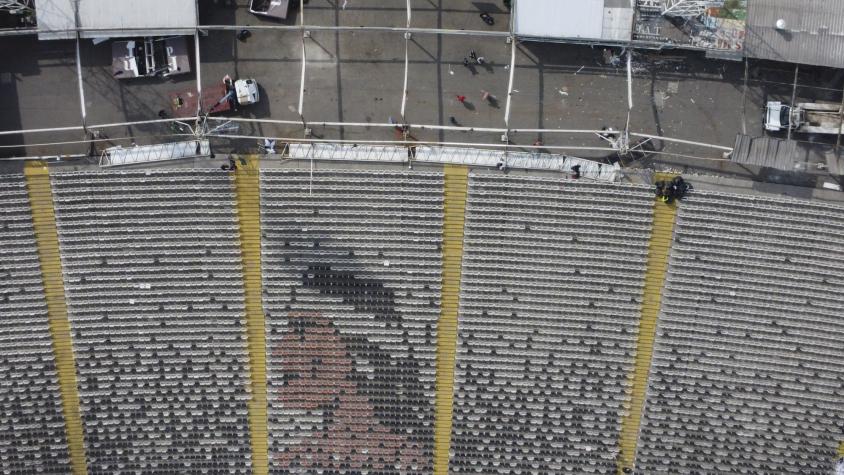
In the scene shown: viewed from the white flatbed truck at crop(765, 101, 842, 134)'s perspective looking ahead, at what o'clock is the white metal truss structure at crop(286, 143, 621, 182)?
The white metal truss structure is roughly at 11 o'clock from the white flatbed truck.

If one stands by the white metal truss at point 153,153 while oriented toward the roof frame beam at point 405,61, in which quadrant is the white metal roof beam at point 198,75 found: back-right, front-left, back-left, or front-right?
front-left

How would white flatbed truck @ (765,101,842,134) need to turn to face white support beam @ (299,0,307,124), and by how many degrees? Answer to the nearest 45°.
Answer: approximately 45° to its left

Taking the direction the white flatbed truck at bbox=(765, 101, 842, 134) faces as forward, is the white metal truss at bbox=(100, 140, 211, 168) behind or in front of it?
in front

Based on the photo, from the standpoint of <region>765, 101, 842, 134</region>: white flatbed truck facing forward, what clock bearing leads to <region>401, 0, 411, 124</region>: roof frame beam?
The roof frame beam is roughly at 11 o'clock from the white flatbed truck.

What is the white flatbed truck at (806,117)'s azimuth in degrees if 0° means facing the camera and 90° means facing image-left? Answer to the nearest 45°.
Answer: approximately 90°

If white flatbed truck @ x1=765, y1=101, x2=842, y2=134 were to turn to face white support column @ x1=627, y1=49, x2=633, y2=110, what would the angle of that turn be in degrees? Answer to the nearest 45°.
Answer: approximately 45° to its left
